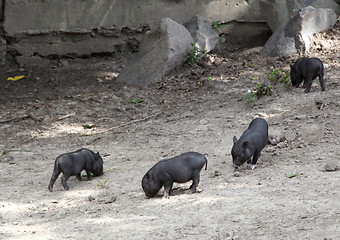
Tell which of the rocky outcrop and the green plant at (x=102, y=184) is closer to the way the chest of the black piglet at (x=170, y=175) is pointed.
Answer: the green plant

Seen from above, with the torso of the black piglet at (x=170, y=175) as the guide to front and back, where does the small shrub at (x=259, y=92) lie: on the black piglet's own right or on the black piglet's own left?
on the black piglet's own right

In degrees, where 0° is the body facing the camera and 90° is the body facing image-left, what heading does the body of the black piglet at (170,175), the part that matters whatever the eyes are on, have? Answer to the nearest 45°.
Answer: approximately 90°

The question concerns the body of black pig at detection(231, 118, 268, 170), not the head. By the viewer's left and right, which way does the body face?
facing the viewer and to the left of the viewer

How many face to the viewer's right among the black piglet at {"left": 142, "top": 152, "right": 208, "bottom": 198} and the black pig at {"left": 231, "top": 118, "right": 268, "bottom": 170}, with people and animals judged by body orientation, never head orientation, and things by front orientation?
0

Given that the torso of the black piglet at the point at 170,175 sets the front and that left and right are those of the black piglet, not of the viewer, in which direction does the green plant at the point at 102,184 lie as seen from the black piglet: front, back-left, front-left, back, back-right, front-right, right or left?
front-right

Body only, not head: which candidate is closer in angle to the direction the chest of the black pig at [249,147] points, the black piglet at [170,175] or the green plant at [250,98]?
the black piglet

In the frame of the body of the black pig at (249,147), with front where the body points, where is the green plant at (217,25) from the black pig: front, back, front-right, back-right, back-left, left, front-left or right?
back-right

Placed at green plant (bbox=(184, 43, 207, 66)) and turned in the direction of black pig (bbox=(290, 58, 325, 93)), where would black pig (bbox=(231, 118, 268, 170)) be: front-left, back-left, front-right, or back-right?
front-right

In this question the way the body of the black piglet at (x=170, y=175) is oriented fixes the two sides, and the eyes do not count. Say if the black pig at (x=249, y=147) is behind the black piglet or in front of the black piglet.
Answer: behind

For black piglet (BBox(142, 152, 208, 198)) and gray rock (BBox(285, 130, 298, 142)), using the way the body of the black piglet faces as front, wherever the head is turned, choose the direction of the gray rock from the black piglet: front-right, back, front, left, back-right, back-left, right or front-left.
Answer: back-right

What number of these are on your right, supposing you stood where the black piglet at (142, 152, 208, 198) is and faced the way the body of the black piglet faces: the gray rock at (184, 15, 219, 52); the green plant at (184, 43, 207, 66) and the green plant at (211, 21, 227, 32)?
3
